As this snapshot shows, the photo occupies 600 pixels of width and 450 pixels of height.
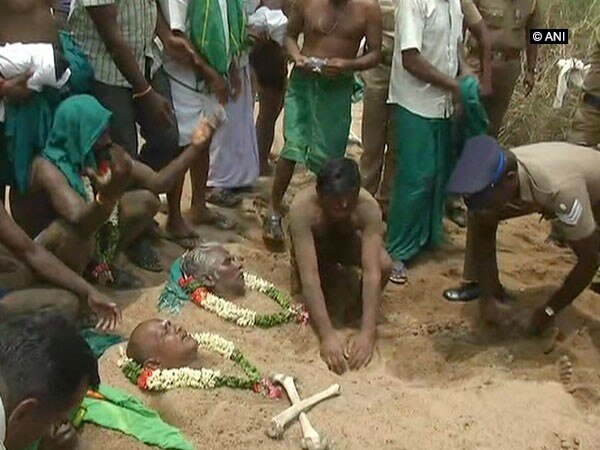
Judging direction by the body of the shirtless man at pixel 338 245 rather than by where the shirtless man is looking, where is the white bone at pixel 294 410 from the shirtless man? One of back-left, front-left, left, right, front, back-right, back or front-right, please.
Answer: front

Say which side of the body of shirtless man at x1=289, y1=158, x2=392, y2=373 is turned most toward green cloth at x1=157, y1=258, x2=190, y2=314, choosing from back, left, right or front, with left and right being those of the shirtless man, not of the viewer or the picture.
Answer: right

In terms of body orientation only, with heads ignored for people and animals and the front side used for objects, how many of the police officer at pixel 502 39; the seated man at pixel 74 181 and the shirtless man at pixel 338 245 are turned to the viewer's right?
1

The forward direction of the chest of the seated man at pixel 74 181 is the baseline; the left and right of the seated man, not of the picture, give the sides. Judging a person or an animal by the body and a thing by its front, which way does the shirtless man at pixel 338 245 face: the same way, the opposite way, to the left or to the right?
to the right

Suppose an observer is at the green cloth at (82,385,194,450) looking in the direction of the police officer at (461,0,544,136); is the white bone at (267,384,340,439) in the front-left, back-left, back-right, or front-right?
front-right

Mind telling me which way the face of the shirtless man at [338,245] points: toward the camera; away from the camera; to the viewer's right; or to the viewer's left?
toward the camera

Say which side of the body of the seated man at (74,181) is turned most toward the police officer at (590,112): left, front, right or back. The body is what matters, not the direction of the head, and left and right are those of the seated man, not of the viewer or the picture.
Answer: front

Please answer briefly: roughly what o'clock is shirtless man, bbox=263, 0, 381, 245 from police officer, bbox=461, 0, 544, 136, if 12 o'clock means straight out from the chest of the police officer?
The shirtless man is roughly at 2 o'clock from the police officer.

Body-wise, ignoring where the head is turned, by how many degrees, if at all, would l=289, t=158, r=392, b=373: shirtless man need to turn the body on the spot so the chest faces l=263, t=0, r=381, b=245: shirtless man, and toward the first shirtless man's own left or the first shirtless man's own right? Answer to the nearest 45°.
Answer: approximately 180°

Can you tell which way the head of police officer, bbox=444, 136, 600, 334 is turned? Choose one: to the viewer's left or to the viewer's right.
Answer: to the viewer's left

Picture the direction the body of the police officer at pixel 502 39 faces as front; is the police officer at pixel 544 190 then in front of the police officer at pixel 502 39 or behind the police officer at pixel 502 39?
in front

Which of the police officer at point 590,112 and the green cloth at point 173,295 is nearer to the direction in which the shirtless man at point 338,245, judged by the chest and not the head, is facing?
the green cloth

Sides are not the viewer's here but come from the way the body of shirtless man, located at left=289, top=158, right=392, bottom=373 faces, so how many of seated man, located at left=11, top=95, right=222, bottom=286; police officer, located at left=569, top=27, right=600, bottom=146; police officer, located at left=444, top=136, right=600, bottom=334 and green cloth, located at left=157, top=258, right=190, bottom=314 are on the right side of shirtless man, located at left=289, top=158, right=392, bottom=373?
2

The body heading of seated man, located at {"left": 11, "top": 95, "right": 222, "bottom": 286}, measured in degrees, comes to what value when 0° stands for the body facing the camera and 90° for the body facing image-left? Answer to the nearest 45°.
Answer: approximately 270°

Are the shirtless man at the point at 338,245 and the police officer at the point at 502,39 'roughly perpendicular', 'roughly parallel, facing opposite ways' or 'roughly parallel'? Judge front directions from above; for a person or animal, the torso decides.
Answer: roughly parallel

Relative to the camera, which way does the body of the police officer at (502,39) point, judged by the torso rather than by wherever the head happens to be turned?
toward the camera
